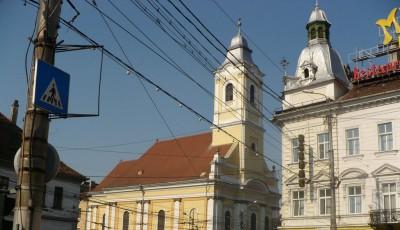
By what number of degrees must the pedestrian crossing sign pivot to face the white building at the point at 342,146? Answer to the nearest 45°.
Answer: approximately 90° to its left

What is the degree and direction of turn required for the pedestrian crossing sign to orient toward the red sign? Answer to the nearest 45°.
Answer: approximately 90° to its left

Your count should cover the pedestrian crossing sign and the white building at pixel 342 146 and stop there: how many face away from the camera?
0

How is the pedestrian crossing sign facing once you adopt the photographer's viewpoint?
facing the viewer and to the right of the viewer

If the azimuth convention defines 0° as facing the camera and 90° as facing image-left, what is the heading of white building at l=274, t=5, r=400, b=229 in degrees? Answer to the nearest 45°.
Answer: approximately 45°

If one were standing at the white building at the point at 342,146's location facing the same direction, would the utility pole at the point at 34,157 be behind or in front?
in front
